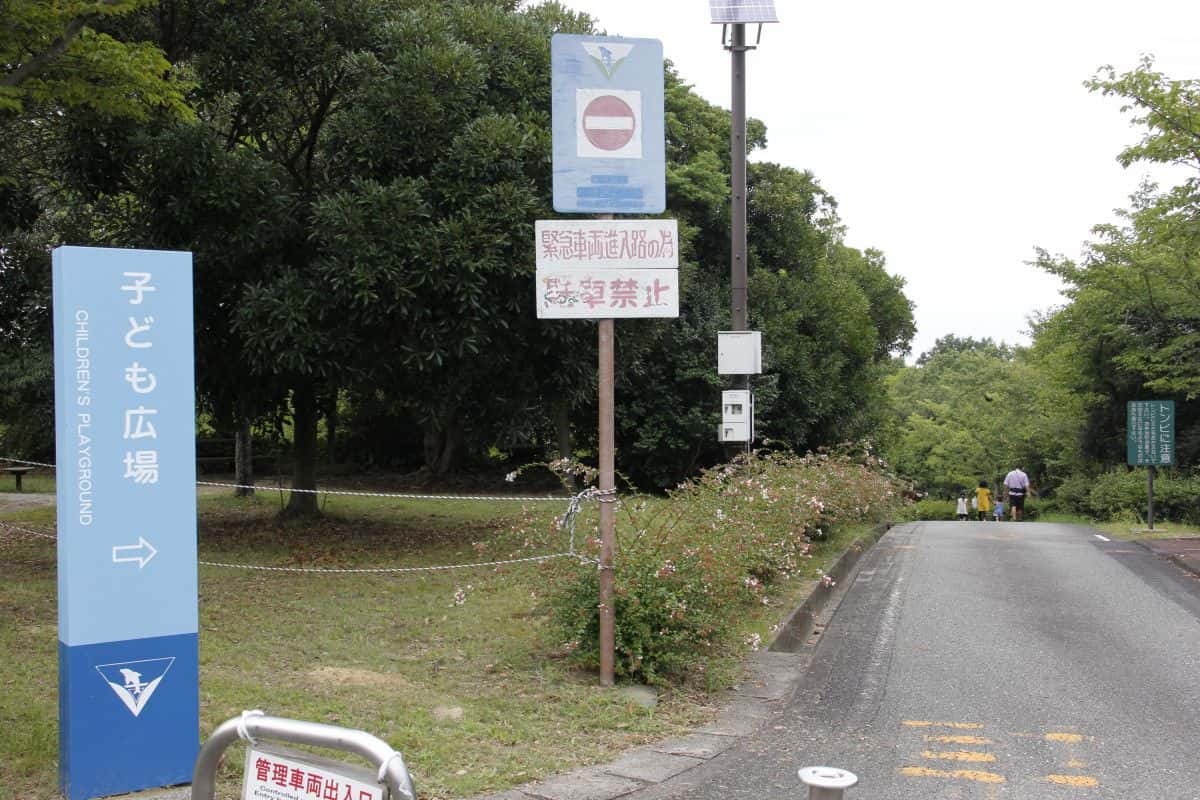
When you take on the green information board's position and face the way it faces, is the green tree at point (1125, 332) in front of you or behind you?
behind

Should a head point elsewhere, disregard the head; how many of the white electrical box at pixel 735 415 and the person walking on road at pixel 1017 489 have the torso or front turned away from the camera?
1

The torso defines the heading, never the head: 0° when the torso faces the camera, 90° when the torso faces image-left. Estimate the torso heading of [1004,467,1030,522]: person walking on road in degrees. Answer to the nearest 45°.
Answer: approximately 180°

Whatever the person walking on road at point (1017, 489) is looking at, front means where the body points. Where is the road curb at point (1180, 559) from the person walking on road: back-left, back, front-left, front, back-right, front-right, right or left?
back

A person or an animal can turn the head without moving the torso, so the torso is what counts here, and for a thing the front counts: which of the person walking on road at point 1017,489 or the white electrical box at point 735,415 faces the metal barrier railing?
the white electrical box

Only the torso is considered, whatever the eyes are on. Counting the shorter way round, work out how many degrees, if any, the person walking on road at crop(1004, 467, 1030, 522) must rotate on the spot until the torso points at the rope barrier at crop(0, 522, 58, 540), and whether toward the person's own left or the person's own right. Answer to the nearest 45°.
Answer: approximately 135° to the person's own left

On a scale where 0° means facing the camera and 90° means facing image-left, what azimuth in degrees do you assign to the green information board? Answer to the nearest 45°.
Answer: approximately 0°

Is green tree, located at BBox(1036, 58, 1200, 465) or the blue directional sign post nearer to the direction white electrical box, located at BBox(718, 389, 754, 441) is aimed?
the blue directional sign post

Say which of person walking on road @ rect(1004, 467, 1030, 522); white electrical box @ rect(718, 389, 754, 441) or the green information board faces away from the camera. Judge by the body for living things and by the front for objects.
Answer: the person walking on road
